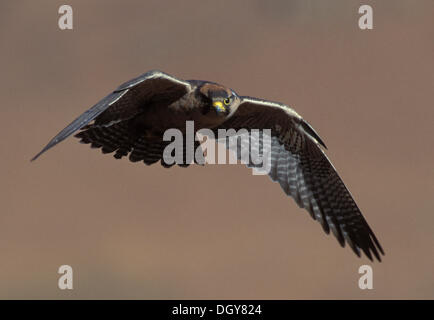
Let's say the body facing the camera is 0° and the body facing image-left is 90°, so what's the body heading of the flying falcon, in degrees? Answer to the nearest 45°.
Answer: approximately 0°
